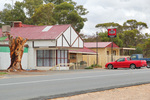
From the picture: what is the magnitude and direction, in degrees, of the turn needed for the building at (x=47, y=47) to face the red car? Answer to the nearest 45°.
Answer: approximately 45° to its left

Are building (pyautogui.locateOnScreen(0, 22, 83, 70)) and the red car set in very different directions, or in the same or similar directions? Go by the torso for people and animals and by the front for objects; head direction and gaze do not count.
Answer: very different directions

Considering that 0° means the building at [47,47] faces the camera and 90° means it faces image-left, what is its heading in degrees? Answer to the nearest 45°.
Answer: approximately 315°
